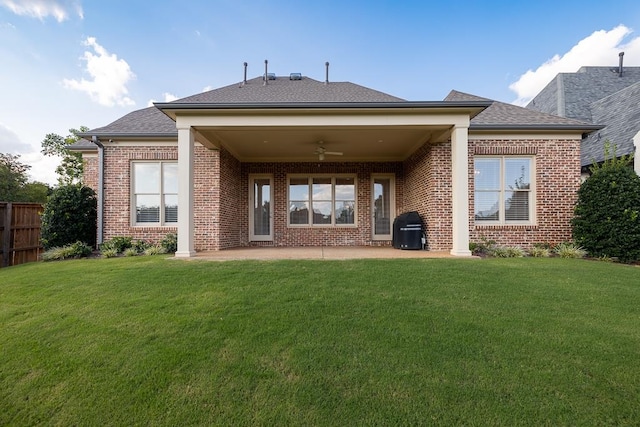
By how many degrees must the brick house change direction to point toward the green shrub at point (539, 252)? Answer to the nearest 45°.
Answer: approximately 90° to its right

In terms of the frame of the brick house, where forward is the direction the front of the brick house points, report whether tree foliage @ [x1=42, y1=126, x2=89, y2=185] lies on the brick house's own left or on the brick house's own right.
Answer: on the brick house's own left

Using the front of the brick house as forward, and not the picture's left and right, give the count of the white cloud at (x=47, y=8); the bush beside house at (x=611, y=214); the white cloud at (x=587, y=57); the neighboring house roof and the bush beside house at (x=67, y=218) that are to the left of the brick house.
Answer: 2

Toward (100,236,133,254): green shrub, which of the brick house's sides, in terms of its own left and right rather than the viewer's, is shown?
left

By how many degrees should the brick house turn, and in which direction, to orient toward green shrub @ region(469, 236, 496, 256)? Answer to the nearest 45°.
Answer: approximately 45° to its left

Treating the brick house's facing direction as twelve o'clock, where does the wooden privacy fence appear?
The wooden privacy fence is roughly at 9 o'clock from the brick house.

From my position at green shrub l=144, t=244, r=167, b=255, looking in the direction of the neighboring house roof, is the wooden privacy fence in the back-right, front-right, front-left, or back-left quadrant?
back-left

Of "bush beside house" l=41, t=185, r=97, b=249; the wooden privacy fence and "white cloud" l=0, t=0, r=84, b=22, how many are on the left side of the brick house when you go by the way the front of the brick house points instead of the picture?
3

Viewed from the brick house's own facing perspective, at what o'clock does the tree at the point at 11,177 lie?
The tree is roughly at 10 o'clock from the brick house.

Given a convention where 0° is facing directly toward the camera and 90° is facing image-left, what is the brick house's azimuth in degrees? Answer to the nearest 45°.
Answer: approximately 180°

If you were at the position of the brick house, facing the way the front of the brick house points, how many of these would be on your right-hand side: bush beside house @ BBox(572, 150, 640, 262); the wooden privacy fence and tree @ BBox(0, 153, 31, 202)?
1

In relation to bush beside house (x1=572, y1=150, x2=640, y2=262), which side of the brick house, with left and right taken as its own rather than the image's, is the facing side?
right

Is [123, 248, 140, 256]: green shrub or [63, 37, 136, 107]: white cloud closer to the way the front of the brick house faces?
the white cloud
